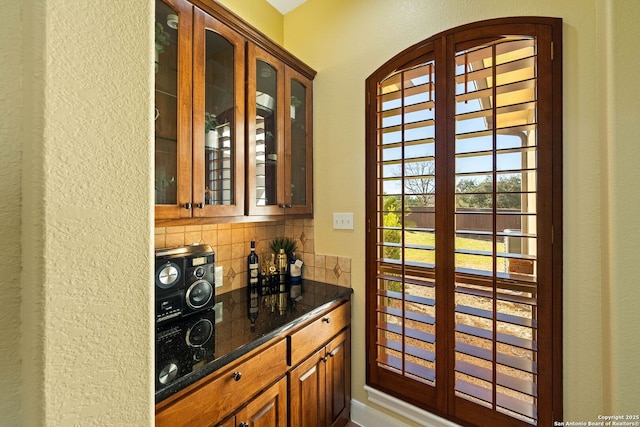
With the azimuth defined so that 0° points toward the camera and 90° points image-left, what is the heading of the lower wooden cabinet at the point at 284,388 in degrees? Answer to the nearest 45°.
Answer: approximately 315°

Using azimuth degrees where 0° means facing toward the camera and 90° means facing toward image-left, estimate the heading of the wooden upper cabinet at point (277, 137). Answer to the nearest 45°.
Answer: approximately 315°

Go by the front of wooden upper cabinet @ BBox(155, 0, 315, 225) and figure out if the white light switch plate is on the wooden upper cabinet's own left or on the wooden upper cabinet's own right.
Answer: on the wooden upper cabinet's own left
